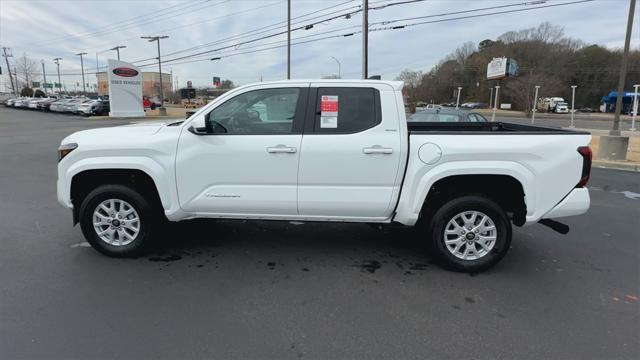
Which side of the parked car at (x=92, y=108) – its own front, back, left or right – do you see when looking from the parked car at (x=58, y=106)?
right

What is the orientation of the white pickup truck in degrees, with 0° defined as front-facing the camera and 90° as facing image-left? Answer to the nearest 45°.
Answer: approximately 90°

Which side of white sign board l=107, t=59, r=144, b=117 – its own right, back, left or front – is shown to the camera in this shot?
front

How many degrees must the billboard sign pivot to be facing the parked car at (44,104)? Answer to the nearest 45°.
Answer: approximately 45° to its right

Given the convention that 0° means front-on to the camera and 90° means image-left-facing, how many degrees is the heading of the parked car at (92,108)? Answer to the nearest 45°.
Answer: approximately 45°

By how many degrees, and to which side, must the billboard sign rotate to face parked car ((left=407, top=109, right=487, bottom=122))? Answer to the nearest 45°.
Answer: approximately 45° to its left

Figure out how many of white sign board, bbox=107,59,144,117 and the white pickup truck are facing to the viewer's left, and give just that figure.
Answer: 1

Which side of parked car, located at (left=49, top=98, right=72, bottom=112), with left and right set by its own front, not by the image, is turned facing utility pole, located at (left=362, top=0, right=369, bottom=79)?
left

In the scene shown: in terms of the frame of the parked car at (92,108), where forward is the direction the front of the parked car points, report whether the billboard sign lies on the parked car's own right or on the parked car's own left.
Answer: on the parked car's own left

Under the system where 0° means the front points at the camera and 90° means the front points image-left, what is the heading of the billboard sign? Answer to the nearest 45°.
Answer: approximately 45°

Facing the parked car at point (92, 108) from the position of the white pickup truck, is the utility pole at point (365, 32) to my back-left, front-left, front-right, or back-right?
front-right

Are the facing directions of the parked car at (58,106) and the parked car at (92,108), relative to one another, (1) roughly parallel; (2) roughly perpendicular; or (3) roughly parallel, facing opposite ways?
roughly parallel

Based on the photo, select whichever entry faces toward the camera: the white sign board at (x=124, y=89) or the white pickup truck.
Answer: the white sign board

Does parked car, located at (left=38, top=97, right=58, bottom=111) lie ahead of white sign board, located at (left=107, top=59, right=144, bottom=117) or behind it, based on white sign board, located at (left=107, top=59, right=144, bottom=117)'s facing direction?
behind

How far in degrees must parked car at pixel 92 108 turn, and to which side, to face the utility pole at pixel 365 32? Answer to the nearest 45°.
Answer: approximately 90° to its left
